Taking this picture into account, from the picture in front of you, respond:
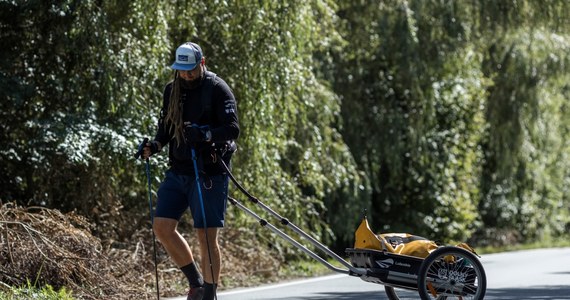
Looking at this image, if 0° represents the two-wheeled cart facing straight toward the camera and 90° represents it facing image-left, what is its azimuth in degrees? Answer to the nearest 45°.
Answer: approximately 90°
